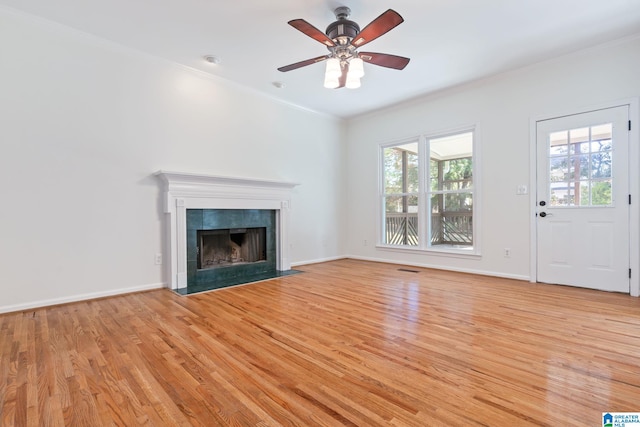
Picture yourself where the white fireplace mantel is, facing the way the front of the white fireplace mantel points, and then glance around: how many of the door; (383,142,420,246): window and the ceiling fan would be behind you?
0

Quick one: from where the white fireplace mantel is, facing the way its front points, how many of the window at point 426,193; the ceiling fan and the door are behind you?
0

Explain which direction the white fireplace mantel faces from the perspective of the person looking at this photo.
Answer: facing the viewer and to the right of the viewer

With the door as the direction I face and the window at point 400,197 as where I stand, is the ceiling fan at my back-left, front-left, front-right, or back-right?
front-right

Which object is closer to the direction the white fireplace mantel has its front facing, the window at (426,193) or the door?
the door

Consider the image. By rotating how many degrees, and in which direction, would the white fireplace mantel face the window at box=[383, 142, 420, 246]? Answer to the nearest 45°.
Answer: approximately 45° to its left

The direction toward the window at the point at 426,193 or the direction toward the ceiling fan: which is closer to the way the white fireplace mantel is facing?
the ceiling fan

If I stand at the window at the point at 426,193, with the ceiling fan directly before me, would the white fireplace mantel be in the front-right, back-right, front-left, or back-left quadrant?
front-right

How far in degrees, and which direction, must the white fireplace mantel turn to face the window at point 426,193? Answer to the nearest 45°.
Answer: approximately 45° to its left

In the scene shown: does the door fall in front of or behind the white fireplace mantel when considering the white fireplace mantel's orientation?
in front

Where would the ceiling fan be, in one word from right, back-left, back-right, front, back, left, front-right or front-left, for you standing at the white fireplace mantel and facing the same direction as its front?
front

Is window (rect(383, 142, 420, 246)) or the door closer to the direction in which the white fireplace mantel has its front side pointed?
the door

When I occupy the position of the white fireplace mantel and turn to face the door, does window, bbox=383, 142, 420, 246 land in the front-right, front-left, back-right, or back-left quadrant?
front-left

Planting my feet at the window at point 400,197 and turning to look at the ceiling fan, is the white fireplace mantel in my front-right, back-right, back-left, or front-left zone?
front-right
